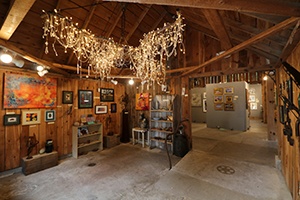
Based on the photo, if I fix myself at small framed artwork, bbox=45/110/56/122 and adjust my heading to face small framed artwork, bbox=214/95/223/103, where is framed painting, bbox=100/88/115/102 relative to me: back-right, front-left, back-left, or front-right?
front-left

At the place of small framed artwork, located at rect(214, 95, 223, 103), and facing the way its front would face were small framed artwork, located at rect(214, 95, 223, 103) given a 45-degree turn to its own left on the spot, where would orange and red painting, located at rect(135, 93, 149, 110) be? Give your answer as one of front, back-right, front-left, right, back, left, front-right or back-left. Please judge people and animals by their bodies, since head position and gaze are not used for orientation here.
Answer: right

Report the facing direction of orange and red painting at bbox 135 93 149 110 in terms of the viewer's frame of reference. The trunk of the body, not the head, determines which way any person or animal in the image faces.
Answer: facing the viewer

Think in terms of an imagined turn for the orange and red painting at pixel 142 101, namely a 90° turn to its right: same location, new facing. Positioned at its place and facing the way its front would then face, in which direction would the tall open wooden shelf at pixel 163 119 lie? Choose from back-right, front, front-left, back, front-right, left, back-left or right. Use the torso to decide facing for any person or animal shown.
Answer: back-left

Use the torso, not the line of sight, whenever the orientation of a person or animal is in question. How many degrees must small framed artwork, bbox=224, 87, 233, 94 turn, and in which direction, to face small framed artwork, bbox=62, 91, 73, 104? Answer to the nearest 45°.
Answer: approximately 45° to its right

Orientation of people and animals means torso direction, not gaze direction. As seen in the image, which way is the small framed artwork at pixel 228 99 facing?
toward the camera

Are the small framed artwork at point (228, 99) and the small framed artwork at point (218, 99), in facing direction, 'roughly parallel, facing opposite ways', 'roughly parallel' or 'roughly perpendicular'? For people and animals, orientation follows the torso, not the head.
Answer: roughly parallel

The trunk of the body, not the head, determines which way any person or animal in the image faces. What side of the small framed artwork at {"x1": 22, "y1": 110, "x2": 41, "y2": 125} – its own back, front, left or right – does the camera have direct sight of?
front

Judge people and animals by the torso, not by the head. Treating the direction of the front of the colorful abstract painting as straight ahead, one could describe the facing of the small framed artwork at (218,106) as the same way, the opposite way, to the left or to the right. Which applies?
to the right

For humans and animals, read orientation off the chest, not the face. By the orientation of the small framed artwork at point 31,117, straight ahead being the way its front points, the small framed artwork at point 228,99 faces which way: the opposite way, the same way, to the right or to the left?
to the right

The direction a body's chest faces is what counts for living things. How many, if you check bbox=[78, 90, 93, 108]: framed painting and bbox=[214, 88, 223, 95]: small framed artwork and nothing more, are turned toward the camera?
2

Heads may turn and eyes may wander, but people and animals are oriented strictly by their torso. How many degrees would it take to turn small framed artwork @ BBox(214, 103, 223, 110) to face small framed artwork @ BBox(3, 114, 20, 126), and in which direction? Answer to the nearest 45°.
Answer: approximately 45° to its right

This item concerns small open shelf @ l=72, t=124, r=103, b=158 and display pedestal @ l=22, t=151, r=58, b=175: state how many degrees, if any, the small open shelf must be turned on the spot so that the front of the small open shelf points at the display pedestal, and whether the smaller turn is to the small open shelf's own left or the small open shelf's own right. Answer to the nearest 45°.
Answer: approximately 90° to the small open shelf's own right

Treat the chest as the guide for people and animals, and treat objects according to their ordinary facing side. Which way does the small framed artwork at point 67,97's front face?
toward the camera

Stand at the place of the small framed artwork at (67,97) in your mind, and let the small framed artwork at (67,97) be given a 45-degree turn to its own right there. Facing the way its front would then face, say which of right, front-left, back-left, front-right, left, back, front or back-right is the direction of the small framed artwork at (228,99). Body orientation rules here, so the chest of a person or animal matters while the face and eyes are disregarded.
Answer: back-left

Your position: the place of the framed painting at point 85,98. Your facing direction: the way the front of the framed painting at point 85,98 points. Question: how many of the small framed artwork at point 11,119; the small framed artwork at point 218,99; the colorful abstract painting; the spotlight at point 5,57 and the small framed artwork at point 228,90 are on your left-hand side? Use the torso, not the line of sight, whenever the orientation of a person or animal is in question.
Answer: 2
